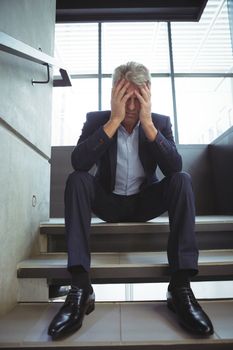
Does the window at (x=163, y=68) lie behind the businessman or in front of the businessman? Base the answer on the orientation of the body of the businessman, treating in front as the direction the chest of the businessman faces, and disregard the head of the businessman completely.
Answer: behind

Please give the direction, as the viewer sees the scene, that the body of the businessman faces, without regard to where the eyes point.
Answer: toward the camera

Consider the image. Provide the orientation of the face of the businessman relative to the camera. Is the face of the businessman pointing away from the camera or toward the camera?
toward the camera
